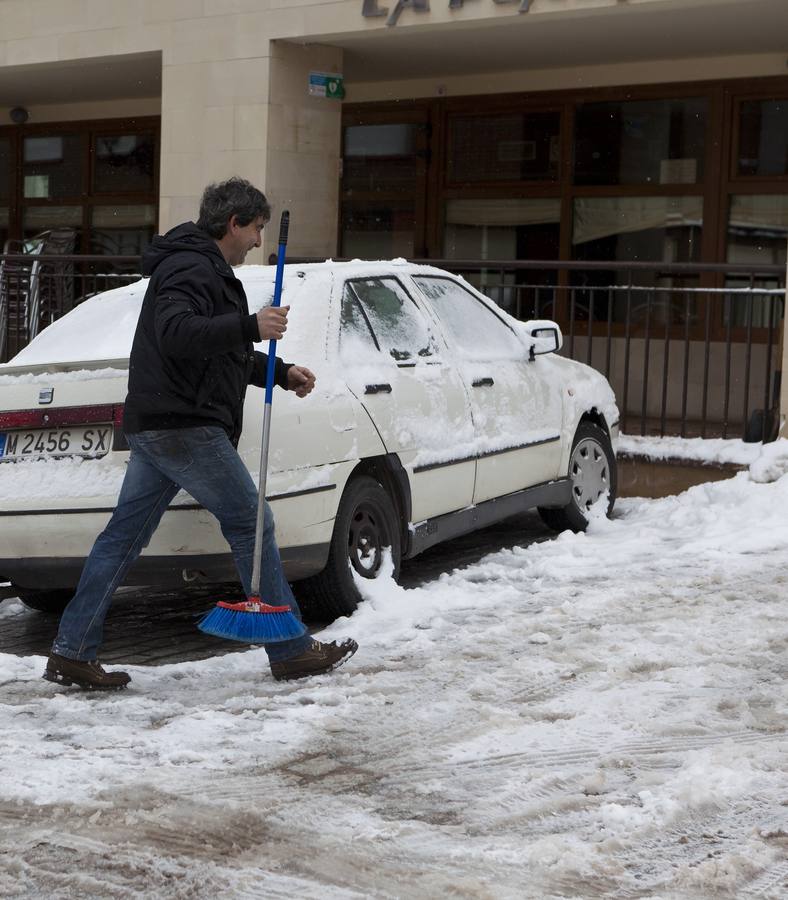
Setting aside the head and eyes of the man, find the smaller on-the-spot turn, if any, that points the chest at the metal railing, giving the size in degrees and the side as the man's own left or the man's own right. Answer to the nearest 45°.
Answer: approximately 45° to the man's own left

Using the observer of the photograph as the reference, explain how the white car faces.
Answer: facing away from the viewer and to the right of the viewer

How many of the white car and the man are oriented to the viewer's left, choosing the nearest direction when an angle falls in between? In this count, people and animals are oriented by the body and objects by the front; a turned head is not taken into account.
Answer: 0

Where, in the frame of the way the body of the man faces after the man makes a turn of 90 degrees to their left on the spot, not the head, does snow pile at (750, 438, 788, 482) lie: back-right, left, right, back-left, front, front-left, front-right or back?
front-right

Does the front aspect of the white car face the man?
no

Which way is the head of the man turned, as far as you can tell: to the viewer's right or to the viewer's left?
to the viewer's right

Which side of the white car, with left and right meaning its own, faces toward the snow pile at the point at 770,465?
front

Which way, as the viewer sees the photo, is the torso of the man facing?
to the viewer's right
